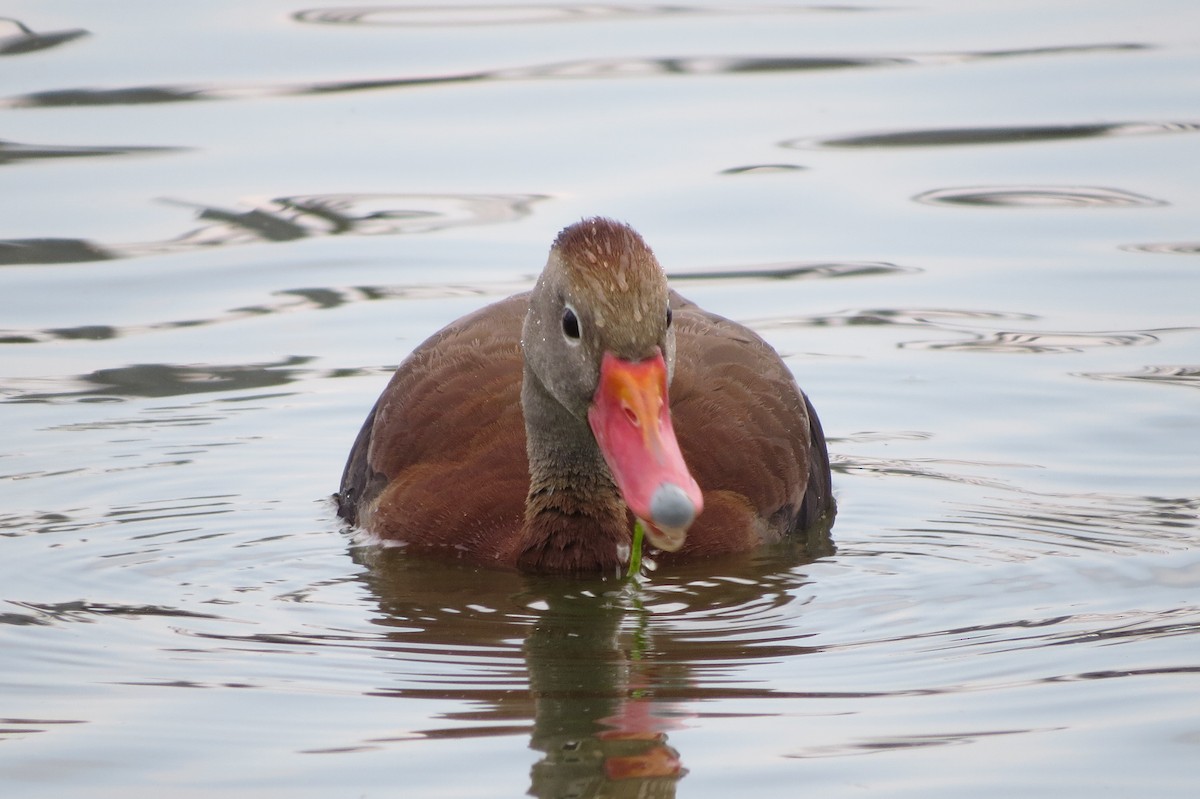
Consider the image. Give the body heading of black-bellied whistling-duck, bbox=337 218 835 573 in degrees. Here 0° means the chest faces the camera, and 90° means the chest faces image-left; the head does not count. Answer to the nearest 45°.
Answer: approximately 0°
